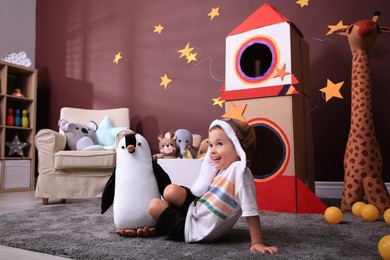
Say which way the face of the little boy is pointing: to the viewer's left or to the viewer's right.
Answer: to the viewer's left

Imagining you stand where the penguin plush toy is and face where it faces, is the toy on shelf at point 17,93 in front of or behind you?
behind

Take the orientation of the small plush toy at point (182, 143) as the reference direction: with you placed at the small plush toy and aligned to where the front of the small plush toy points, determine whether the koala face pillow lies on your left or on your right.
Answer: on your right

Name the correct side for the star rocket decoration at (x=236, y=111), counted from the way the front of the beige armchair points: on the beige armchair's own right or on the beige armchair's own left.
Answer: on the beige armchair's own left

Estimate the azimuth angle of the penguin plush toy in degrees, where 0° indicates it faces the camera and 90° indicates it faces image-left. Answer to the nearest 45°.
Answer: approximately 0°

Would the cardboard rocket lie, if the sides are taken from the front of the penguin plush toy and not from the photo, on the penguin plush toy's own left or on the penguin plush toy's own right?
on the penguin plush toy's own left

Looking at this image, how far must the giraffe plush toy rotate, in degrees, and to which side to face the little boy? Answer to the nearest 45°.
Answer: approximately 45° to its right

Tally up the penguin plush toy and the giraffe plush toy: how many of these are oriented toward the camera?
2

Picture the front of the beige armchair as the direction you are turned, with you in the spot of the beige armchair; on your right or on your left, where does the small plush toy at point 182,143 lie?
on your left

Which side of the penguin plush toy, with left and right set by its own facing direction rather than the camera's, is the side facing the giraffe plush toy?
left
